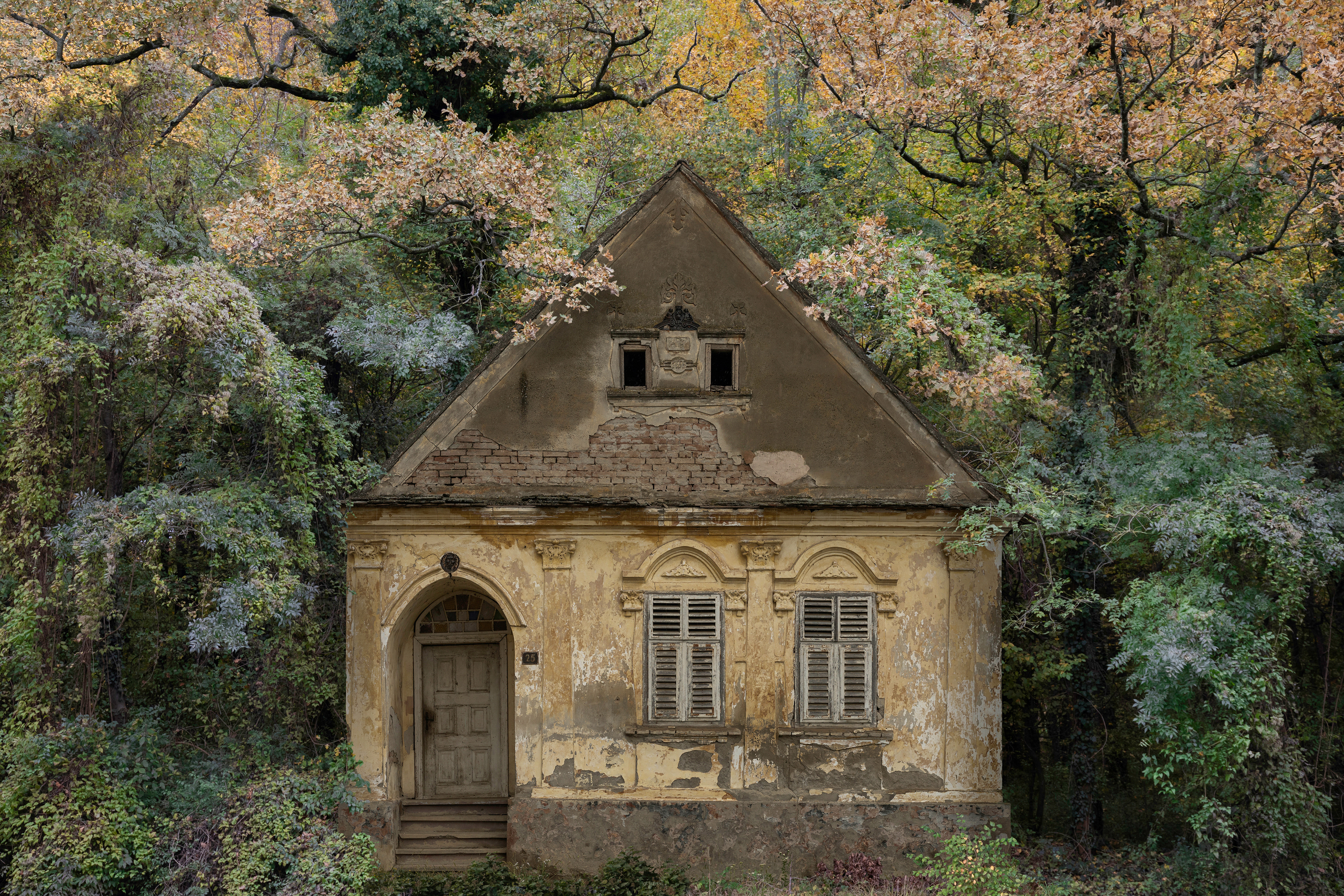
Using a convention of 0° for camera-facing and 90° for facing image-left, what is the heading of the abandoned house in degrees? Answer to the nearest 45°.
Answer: approximately 0°
